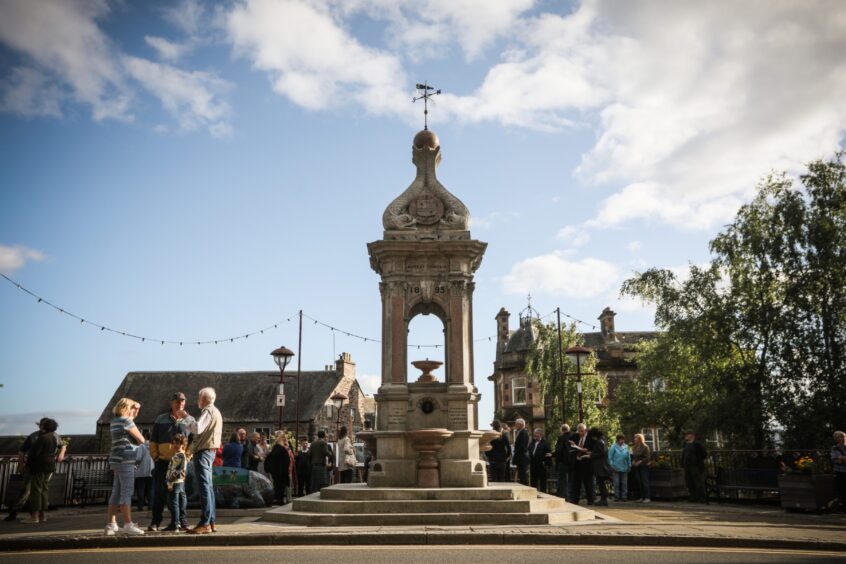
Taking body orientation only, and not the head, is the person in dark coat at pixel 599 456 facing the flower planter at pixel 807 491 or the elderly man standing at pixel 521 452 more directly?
the elderly man standing

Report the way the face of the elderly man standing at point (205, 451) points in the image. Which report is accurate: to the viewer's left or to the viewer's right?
to the viewer's left

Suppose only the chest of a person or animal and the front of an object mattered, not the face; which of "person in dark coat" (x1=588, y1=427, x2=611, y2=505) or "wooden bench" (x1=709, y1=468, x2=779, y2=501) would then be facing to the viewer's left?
the person in dark coat

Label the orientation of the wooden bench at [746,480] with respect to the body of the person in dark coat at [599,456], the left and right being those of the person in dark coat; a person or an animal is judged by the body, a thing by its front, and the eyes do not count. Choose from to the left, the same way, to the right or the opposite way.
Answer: to the left

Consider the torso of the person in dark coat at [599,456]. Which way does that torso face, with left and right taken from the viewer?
facing to the left of the viewer

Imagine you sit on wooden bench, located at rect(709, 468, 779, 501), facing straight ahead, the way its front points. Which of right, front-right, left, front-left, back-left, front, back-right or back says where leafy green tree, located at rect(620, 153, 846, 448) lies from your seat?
back

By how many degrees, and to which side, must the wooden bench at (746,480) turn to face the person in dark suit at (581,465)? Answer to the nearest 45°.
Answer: approximately 45° to its right
